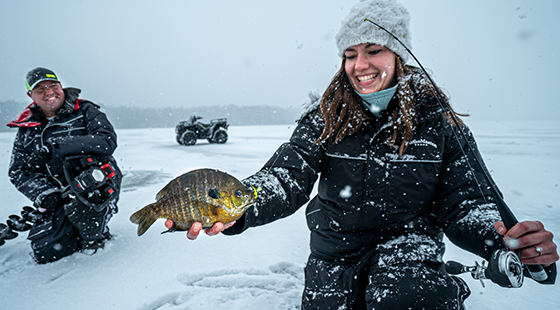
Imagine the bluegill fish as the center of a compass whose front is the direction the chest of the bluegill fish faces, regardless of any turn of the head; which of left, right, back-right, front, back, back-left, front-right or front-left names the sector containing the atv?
left

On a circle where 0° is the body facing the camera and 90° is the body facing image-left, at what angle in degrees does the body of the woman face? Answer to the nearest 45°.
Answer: approximately 0°

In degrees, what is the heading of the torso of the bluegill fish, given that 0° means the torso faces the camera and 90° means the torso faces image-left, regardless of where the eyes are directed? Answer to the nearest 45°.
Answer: approximately 270°

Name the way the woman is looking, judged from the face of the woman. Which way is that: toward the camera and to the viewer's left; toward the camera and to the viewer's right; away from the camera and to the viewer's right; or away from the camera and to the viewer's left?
toward the camera and to the viewer's left
